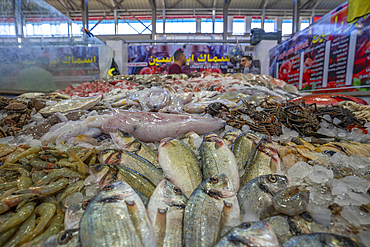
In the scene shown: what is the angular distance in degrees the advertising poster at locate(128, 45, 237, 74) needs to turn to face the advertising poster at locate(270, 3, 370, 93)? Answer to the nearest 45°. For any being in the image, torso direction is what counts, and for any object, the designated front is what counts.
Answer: approximately 45° to its left

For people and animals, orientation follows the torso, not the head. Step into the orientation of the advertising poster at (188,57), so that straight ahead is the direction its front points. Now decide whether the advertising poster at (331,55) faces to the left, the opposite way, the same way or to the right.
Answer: to the right

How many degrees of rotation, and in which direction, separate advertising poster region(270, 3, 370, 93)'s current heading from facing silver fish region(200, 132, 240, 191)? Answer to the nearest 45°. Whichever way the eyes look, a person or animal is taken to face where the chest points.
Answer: approximately 45° to its left

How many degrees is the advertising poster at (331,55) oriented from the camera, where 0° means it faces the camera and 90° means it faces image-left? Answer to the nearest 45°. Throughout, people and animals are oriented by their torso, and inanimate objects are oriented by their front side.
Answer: approximately 45°

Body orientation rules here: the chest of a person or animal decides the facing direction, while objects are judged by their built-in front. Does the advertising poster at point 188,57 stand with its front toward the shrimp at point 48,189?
yes

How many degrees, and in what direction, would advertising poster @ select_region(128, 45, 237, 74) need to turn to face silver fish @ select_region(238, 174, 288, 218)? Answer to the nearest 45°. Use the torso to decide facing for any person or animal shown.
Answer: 0° — it already faces it

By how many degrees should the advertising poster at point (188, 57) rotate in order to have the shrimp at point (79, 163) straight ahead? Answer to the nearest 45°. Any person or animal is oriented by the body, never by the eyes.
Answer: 0° — it already faces it

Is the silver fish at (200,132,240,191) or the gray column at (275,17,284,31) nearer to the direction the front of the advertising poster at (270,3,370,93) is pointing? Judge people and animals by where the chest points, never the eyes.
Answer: the silver fish

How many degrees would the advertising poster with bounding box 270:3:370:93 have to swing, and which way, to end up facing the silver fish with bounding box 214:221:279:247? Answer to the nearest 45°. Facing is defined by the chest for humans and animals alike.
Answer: approximately 45° to its left

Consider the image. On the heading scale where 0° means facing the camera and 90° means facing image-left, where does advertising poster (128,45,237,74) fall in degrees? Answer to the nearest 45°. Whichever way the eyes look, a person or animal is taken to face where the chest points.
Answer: approximately 0°

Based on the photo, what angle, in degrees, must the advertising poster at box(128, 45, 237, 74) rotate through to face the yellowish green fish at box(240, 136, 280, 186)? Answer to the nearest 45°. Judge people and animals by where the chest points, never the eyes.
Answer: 0° — it already faces it

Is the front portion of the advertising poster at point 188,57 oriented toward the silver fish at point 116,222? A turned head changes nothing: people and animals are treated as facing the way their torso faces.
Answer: yes

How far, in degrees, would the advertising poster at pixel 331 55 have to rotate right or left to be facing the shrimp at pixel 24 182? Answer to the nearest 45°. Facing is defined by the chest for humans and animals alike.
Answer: approximately 45° to its left
